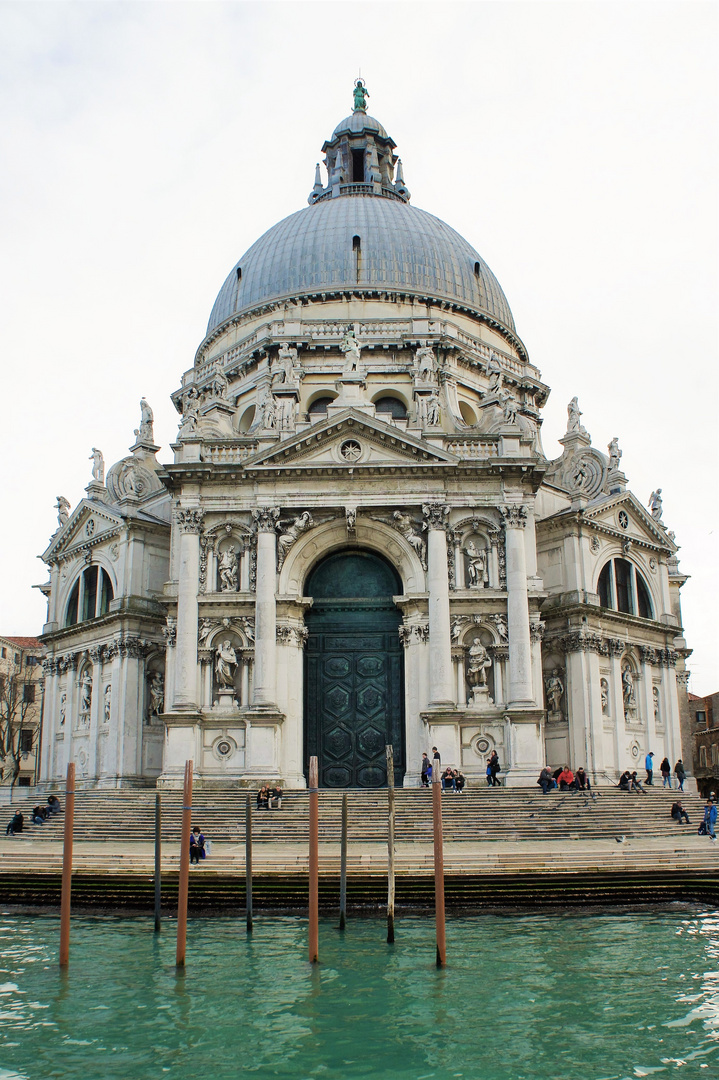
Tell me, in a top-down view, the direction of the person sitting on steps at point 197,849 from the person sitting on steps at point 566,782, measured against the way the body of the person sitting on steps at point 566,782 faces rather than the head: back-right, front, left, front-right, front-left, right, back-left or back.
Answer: front-right

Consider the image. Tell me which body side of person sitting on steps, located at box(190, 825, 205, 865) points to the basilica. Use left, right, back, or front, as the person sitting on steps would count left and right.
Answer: back

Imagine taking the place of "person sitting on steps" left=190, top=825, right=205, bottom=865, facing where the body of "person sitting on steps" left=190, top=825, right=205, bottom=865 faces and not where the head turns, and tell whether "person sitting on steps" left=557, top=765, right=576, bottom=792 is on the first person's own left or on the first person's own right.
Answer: on the first person's own left

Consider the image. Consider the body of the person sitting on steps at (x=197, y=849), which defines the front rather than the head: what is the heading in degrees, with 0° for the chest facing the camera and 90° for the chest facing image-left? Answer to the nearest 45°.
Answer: approximately 0°

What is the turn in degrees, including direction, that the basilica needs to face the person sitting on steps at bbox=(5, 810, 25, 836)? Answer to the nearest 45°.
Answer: approximately 45° to its right

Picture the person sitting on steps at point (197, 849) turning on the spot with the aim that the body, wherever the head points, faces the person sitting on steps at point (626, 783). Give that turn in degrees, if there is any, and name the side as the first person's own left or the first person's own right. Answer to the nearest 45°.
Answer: approximately 135° to the first person's own left

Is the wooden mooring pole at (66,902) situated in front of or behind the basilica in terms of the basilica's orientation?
in front

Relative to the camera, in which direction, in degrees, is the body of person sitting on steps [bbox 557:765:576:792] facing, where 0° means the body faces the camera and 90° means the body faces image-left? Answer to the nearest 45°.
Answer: approximately 0°

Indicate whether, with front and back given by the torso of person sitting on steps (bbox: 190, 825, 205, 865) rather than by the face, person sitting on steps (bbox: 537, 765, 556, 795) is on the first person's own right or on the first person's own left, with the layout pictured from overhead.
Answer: on the first person's own left
